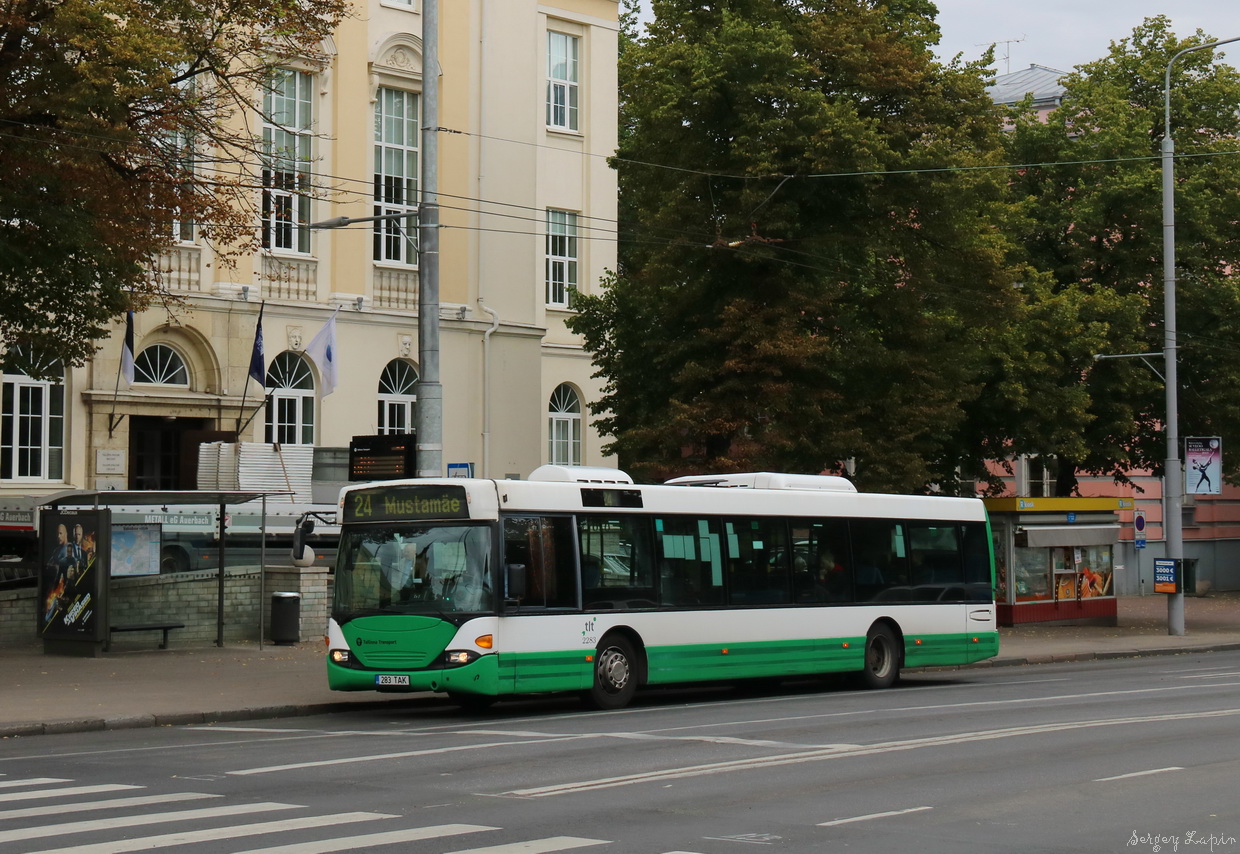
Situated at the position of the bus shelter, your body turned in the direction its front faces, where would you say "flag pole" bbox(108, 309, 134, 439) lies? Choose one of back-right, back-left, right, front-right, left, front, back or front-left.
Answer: back-left

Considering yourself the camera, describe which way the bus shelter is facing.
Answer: facing the viewer and to the right of the viewer

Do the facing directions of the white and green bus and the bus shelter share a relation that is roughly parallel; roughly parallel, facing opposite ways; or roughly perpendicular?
roughly perpendicular

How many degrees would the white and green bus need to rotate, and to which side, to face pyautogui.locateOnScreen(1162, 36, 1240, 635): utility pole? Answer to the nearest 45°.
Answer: approximately 180°

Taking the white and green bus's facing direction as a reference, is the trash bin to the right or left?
on its right

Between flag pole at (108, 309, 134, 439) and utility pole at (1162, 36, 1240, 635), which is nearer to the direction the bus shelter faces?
the utility pole

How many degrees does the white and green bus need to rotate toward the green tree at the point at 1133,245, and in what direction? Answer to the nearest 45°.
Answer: approximately 180°

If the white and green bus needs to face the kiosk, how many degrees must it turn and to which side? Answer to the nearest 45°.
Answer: approximately 180°

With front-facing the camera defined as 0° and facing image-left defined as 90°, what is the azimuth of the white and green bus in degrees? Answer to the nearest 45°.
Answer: approximately 45°

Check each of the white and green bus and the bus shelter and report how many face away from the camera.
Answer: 0
